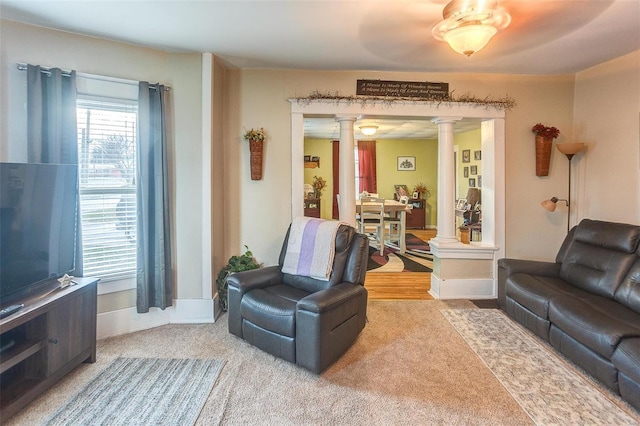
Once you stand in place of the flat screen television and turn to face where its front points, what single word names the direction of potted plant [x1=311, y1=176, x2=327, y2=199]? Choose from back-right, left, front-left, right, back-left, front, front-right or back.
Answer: left

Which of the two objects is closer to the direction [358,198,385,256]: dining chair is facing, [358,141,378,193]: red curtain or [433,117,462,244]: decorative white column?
the red curtain

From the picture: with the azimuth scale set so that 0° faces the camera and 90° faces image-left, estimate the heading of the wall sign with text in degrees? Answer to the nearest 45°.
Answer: approximately 0°

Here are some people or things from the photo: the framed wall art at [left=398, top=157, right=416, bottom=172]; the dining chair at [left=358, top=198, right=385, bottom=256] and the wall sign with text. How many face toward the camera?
2

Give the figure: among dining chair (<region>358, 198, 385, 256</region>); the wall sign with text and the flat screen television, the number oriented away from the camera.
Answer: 1

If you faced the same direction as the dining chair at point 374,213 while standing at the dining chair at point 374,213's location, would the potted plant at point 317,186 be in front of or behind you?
in front

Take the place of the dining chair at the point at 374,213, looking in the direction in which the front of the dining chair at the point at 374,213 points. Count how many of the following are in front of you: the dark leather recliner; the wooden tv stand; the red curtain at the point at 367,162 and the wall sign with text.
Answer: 1

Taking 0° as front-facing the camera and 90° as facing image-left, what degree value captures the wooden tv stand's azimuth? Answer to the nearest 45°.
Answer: approximately 315°

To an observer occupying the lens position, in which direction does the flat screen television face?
facing the viewer and to the right of the viewer

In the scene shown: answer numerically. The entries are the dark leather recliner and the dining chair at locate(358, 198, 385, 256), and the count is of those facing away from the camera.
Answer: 1

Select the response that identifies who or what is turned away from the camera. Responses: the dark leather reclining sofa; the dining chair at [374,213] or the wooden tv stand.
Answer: the dining chair

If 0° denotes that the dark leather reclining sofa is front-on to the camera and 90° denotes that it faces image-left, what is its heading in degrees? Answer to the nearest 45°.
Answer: approximately 45°
